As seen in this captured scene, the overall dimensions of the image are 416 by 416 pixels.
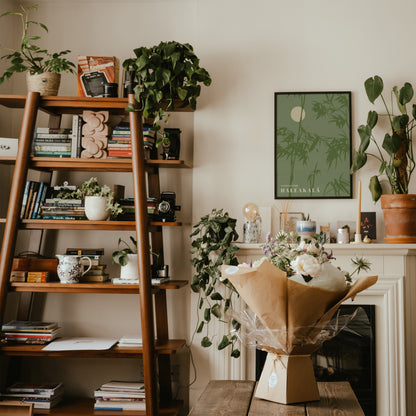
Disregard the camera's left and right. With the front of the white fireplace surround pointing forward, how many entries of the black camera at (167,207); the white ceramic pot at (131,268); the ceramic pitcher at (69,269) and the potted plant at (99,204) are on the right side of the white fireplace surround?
4

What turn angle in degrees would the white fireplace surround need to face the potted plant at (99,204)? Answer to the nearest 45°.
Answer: approximately 90° to its right

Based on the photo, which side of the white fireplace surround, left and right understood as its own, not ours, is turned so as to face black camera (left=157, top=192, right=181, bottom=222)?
right

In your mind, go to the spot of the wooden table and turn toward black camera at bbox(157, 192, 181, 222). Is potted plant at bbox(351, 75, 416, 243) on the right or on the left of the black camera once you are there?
right

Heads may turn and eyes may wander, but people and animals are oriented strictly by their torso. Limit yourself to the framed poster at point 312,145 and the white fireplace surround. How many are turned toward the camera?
2

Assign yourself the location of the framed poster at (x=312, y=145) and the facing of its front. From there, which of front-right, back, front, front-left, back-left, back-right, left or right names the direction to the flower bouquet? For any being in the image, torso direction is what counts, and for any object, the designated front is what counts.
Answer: front

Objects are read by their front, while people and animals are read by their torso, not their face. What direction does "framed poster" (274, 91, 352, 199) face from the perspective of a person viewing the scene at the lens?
facing the viewer

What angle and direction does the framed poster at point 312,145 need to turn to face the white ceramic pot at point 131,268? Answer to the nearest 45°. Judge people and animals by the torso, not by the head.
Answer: approximately 90° to its right

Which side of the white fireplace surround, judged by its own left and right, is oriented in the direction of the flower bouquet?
front

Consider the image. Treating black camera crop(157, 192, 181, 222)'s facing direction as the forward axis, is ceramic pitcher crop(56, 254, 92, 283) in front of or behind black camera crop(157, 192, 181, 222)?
in front

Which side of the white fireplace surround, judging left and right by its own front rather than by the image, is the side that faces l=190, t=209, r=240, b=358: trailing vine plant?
right

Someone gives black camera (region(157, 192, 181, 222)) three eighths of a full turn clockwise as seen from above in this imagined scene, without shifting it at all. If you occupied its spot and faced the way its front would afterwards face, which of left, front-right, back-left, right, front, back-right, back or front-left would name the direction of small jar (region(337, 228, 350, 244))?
right

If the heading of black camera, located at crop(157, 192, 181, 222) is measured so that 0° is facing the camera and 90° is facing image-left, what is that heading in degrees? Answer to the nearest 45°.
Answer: approximately 45°

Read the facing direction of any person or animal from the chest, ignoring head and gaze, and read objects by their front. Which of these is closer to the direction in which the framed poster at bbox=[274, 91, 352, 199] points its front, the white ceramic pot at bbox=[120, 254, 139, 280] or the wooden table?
the wooden table
